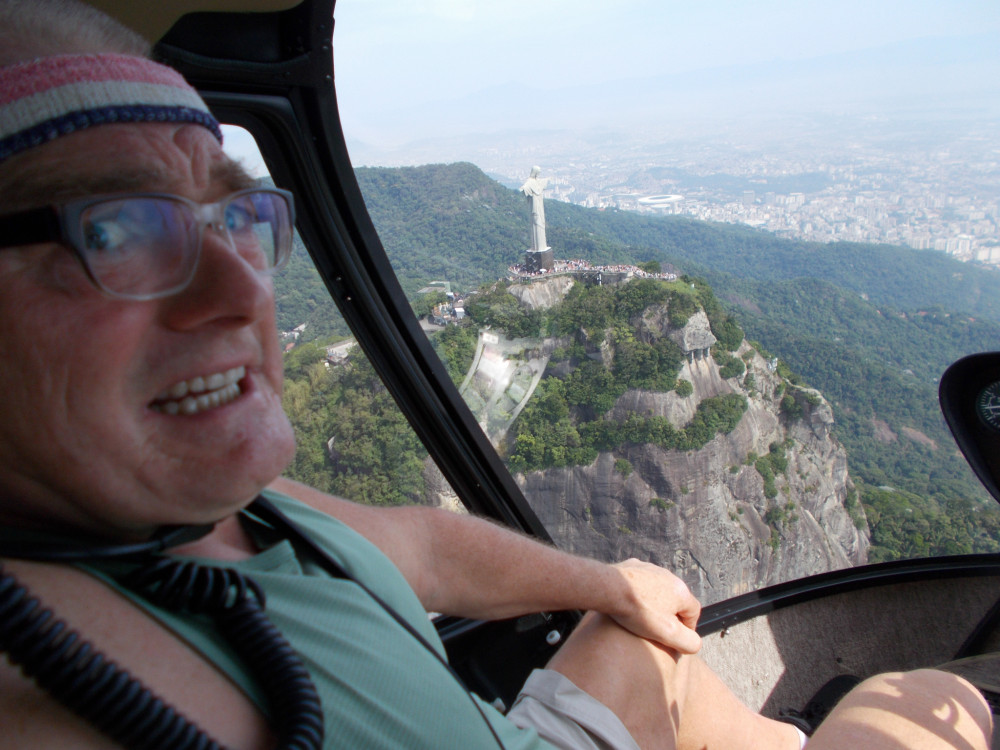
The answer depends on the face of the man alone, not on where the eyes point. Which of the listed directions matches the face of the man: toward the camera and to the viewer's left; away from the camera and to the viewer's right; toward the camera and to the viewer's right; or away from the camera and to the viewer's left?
toward the camera and to the viewer's right

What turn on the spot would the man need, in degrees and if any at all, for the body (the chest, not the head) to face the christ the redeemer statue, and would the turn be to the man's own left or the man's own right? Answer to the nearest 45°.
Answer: approximately 135° to the man's own left

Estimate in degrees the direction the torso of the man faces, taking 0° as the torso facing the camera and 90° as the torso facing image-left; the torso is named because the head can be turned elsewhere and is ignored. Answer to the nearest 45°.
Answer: approximately 315°
